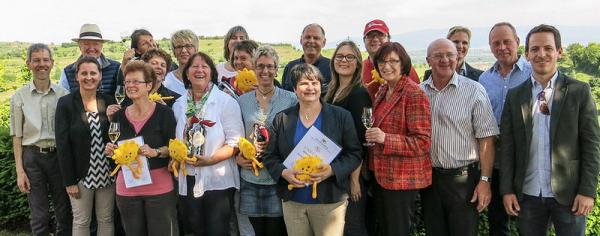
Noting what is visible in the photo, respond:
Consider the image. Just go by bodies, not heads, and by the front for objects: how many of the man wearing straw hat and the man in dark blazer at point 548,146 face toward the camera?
2

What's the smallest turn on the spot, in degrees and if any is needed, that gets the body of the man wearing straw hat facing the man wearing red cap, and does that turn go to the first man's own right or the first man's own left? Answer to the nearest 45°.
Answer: approximately 45° to the first man's own left

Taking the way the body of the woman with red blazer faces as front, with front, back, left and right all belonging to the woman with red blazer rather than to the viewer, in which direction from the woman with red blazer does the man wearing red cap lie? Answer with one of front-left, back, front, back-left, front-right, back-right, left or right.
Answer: back-right

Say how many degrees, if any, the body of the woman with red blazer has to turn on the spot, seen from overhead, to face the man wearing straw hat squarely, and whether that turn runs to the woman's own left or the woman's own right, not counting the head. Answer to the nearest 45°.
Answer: approximately 45° to the woman's own right

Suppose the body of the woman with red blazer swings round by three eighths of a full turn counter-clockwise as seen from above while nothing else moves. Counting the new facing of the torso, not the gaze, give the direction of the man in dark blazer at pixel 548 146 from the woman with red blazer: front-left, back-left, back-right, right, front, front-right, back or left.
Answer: front

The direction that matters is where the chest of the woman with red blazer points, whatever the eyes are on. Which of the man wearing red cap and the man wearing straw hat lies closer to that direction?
the man wearing straw hat

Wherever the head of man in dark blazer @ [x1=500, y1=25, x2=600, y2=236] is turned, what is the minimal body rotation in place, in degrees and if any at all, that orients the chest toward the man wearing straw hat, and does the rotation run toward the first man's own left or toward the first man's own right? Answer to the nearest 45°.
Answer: approximately 90° to the first man's own right
